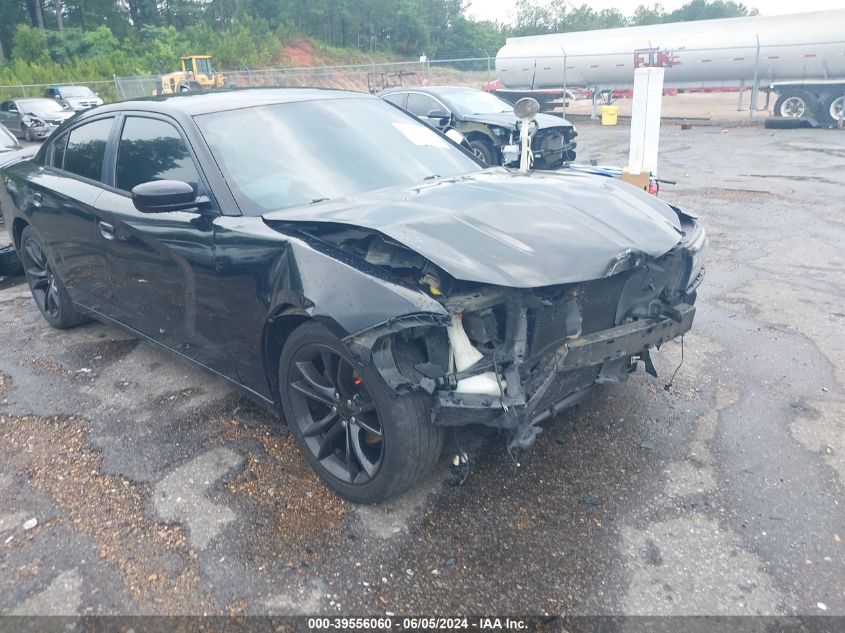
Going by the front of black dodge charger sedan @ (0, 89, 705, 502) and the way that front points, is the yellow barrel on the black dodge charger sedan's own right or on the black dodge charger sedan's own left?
on the black dodge charger sedan's own left

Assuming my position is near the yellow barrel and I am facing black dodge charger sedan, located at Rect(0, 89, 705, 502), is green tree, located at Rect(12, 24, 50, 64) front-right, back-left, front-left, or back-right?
back-right

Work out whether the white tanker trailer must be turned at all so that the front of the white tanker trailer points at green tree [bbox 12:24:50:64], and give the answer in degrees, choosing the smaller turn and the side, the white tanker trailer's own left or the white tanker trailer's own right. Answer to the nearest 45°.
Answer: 0° — it already faces it

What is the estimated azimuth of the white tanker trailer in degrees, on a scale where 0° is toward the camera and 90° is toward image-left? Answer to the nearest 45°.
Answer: approximately 90°

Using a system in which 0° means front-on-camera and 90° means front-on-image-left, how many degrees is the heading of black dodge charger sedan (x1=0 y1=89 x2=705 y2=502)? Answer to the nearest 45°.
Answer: approximately 315°
